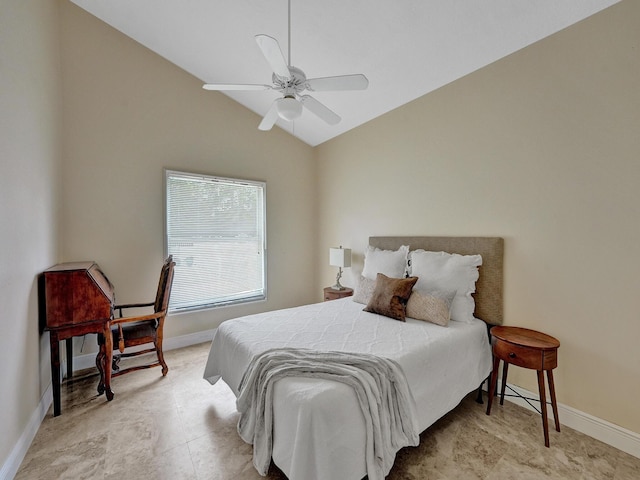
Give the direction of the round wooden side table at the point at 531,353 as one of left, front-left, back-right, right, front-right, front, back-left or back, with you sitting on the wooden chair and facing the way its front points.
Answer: back-left

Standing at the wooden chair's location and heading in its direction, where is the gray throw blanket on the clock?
The gray throw blanket is roughly at 8 o'clock from the wooden chair.

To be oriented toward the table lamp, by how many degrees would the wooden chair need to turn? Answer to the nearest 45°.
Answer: approximately 180°

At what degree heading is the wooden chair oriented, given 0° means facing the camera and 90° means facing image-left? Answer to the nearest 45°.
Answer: approximately 90°

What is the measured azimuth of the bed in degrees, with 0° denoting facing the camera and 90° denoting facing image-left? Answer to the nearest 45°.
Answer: approximately 45°

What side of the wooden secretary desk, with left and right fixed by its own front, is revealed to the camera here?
right

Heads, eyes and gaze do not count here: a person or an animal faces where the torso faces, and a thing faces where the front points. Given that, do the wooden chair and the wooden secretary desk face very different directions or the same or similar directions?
very different directions

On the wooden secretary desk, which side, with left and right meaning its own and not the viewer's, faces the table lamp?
front

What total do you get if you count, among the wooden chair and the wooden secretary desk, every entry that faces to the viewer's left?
1

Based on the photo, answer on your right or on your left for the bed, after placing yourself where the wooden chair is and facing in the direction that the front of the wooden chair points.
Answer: on your left

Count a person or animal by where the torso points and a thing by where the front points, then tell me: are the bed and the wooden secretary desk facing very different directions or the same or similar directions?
very different directions

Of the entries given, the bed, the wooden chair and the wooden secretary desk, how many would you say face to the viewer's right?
1
